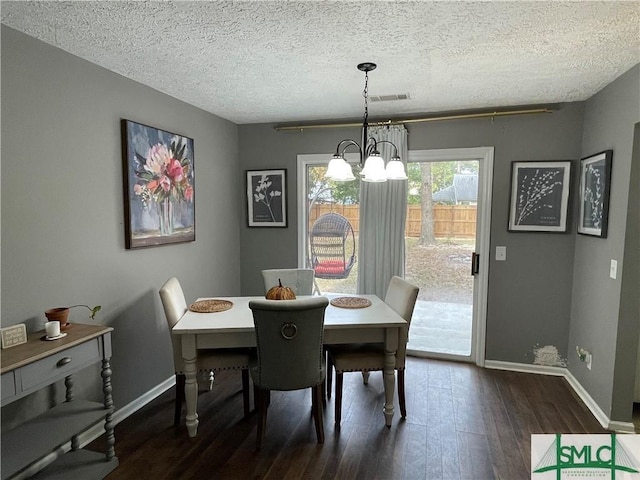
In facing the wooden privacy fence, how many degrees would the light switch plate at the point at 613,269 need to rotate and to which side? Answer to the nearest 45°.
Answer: approximately 45° to its right

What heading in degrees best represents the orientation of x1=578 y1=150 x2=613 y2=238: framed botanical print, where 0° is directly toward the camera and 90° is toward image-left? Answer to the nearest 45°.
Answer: approximately 45°

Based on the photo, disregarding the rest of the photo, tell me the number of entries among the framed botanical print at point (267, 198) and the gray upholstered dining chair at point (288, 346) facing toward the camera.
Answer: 1

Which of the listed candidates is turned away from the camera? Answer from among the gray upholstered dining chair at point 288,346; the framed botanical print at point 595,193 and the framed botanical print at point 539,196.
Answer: the gray upholstered dining chair

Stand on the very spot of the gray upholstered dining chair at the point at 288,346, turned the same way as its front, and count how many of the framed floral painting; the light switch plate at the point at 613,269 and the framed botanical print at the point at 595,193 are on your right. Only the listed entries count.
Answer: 2

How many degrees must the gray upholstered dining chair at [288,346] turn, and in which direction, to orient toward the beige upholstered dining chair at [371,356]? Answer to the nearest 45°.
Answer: approximately 45° to its right

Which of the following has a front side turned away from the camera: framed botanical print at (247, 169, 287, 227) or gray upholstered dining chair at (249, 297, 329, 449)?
the gray upholstered dining chair

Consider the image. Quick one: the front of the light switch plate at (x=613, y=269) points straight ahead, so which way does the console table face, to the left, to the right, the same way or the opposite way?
the opposite way

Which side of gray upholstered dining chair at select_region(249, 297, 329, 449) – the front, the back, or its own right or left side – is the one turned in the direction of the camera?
back
